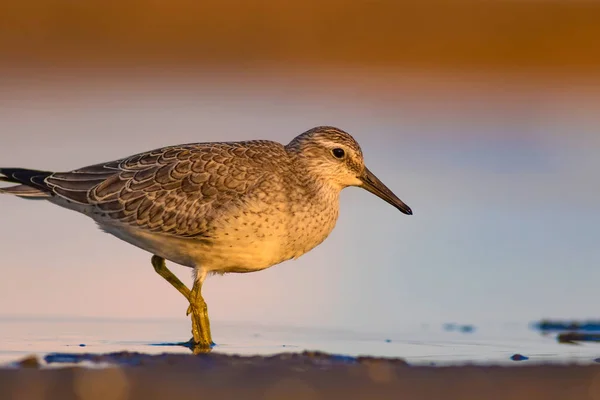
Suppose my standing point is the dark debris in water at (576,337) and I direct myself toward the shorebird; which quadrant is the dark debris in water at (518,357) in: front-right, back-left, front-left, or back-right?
front-left

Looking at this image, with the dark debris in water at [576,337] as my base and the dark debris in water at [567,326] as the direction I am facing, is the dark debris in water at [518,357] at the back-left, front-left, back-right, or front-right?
back-left

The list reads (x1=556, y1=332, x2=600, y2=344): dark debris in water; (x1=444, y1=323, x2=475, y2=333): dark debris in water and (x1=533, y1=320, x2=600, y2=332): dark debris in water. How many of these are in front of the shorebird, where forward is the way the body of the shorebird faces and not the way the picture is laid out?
3

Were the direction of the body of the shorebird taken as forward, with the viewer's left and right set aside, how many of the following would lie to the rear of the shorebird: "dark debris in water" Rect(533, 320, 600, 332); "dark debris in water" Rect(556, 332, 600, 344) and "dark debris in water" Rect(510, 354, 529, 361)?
0

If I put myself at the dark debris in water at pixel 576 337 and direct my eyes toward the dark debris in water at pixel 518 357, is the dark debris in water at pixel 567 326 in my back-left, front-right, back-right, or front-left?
back-right

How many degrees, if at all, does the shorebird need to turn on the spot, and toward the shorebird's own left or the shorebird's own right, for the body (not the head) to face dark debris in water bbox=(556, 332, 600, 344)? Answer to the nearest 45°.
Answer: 0° — it already faces it

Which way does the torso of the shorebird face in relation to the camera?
to the viewer's right

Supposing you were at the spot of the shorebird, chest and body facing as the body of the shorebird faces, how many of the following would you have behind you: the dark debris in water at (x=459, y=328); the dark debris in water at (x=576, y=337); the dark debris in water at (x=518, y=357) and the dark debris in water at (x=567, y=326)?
0

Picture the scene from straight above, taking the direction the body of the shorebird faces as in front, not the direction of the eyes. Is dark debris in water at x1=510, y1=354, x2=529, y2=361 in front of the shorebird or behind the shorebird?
in front

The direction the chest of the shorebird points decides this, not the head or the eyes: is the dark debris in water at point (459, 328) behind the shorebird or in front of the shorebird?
in front
